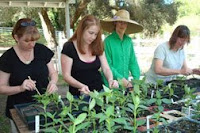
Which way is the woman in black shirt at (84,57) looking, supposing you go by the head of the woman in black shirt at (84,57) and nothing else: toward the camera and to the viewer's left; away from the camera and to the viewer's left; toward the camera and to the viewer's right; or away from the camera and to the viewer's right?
toward the camera and to the viewer's right

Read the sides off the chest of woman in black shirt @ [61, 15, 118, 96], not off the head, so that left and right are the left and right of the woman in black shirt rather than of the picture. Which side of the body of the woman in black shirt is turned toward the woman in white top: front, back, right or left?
left

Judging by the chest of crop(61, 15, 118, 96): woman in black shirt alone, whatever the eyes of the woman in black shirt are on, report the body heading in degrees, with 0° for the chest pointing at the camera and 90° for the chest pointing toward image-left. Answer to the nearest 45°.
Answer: approximately 315°

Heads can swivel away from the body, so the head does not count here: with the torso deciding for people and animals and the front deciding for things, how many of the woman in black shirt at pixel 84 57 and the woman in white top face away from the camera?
0

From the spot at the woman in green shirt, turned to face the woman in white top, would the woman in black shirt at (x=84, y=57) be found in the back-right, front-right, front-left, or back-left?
back-right

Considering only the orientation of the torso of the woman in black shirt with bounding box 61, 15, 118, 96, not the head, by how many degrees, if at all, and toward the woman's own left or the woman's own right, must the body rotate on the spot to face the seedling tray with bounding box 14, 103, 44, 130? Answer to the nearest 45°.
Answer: approximately 90° to the woman's own right

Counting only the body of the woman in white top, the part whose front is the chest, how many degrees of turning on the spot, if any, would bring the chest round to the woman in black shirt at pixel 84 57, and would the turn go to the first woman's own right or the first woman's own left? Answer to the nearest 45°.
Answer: approximately 90° to the first woman's own right

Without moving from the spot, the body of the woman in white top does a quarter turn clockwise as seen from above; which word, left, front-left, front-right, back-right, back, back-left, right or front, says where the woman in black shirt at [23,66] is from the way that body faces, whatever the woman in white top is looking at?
front
